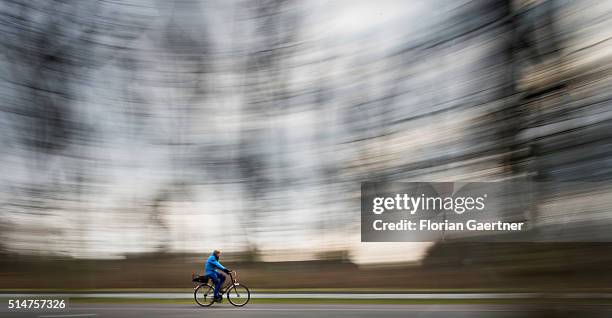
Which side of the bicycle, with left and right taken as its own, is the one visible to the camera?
right

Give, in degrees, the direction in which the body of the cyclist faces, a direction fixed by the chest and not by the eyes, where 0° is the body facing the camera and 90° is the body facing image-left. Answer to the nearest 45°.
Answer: approximately 270°
